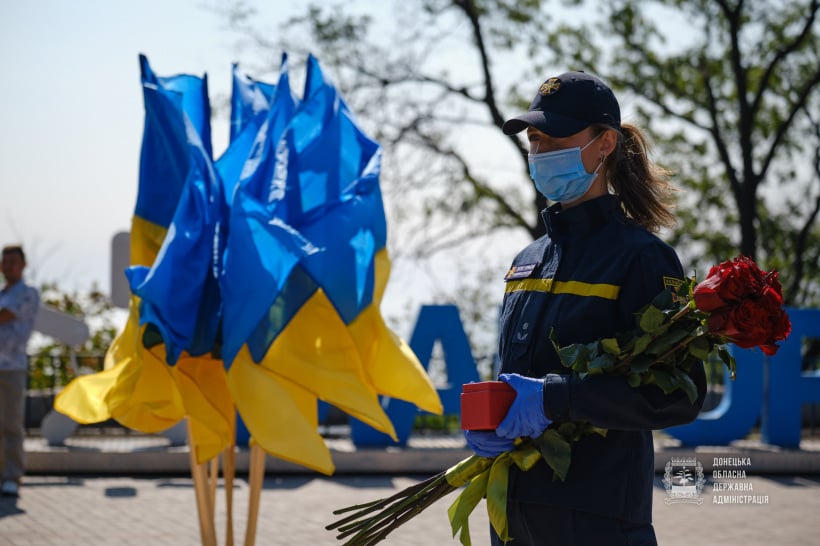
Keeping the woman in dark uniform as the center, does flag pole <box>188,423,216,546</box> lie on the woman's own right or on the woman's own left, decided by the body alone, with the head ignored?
on the woman's own right

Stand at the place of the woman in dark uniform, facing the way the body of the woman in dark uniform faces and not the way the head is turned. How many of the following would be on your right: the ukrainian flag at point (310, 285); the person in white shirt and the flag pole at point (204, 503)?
3

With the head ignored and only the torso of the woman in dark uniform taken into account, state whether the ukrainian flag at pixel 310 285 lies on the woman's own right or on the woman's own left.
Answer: on the woman's own right

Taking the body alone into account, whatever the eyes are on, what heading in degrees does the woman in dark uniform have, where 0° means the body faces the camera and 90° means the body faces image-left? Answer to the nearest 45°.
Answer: approximately 45°

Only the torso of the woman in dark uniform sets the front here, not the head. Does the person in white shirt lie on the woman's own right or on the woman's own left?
on the woman's own right

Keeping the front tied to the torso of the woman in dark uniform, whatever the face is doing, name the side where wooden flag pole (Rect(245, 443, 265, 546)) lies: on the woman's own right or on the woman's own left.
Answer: on the woman's own right
